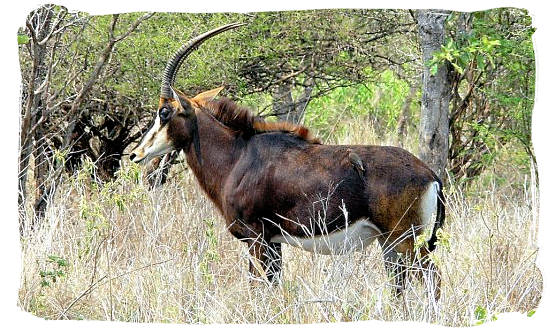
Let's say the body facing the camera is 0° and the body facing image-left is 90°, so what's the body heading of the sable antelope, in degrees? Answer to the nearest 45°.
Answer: approximately 90°

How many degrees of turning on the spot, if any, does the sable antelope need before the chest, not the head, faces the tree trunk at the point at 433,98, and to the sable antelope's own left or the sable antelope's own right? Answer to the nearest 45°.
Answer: approximately 135° to the sable antelope's own right

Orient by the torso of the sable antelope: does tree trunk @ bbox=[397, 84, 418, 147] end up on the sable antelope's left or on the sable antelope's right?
on the sable antelope's right

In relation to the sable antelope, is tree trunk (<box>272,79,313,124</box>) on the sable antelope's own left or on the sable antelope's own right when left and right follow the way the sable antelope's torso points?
on the sable antelope's own right
